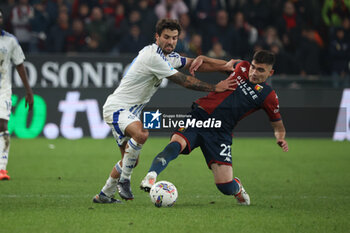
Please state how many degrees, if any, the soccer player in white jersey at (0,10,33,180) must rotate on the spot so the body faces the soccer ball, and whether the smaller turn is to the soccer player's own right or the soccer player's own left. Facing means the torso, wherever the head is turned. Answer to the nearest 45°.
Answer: approximately 45° to the soccer player's own left

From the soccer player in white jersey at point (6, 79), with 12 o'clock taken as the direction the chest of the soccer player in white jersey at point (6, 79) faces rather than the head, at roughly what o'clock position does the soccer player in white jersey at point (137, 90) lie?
the soccer player in white jersey at point (137, 90) is roughly at 11 o'clock from the soccer player in white jersey at point (6, 79).

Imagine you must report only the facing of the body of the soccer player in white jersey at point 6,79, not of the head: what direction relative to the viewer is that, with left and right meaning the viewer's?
facing the viewer

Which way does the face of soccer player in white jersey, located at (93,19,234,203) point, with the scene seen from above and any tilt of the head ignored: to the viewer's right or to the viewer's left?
to the viewer's right
